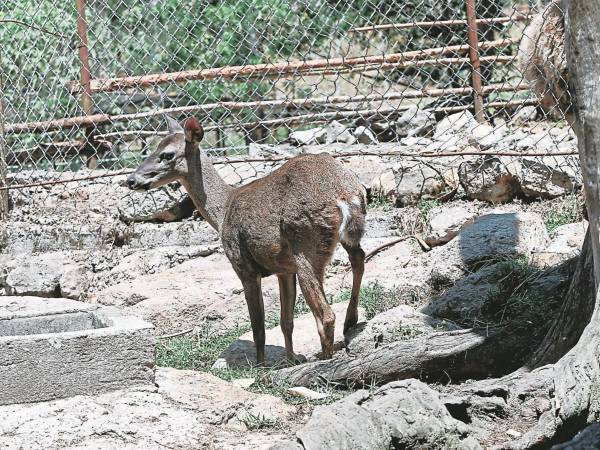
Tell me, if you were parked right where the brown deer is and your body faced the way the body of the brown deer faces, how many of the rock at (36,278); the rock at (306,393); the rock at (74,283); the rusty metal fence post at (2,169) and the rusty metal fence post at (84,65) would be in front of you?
4

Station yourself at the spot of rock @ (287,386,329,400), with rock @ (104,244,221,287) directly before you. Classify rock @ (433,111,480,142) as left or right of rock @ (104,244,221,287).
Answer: right

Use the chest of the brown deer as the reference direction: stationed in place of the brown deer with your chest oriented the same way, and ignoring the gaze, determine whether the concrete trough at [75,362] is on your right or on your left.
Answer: on your left

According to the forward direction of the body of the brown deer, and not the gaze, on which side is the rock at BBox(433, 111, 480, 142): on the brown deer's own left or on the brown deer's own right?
on the brown deer's own right

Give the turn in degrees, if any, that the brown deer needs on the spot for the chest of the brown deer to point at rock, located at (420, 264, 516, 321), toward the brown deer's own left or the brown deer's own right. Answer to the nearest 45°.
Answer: approximately 135° to the brown deer's own right

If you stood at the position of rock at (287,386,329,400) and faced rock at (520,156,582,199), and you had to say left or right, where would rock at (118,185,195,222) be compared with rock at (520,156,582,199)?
left

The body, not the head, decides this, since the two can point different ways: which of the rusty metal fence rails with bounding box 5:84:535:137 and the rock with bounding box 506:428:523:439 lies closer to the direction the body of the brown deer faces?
the rusty metal fence rails

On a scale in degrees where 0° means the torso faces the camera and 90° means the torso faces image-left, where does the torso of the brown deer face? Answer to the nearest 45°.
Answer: approximately 135°

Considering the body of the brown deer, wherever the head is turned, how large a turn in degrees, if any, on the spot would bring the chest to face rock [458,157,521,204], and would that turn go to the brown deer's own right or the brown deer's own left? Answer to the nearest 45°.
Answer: approximately 90° to the brown deer's own right

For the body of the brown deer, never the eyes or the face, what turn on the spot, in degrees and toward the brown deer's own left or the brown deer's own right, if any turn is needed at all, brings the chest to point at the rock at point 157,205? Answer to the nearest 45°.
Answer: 0° — it already faces it

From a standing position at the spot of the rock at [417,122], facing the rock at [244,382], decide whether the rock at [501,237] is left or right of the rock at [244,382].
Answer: left

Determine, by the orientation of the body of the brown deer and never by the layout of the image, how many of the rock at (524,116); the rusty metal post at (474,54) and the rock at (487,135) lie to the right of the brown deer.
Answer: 3

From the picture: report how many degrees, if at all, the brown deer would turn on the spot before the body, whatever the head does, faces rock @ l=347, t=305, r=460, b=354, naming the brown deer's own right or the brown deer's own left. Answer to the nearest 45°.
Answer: approximately 135° to the brown deer's own right

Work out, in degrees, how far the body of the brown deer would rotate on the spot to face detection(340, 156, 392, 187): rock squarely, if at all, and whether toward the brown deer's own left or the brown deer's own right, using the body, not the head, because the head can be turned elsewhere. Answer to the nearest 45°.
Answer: approximately 45° to the brown deer's own right

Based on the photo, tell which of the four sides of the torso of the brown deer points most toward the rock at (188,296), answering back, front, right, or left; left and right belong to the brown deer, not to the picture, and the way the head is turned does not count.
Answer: front

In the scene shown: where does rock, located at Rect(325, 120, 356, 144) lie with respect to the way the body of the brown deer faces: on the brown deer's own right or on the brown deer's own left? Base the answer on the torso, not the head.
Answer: on the brown deer's own right

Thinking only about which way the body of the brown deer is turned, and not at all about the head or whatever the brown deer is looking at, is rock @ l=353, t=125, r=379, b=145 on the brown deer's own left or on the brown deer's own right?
on the brown deer's own right

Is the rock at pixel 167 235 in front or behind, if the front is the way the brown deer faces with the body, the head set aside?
in front
